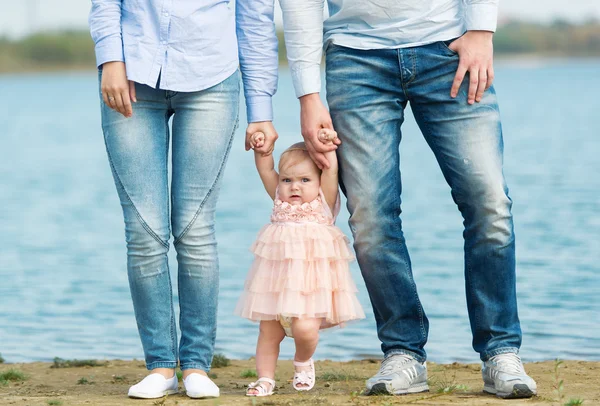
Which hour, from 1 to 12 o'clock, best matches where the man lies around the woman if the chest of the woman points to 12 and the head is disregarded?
The man is roughly at 9 o'clock from the woman.

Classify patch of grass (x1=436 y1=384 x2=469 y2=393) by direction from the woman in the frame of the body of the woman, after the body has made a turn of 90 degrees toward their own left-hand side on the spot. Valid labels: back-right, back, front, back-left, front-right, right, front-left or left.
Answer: front

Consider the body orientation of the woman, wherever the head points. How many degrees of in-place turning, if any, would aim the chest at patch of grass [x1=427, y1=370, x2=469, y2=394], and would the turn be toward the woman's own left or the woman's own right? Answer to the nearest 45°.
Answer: approximately 90° to the woman's own left

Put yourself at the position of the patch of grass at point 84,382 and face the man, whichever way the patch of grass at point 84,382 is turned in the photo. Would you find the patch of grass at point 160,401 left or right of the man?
right

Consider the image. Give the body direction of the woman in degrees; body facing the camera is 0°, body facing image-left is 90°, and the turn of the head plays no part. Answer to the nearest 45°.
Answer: approximately 0°

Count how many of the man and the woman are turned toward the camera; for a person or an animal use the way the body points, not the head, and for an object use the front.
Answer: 2

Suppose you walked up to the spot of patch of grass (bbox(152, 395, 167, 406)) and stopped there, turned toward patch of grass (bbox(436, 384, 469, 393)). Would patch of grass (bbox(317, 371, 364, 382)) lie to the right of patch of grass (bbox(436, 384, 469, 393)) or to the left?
left
